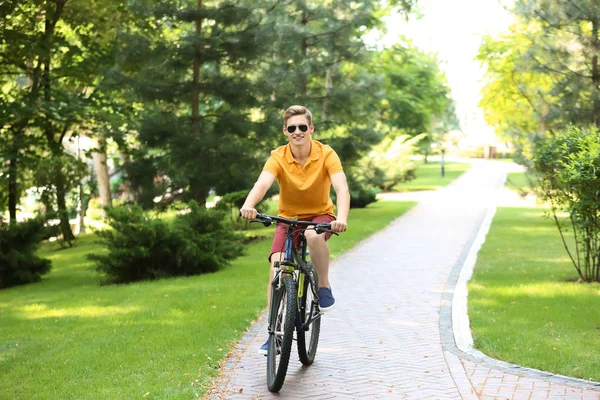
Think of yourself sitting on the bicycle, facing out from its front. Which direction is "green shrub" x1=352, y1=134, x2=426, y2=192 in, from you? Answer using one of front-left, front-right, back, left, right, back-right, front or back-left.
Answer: back

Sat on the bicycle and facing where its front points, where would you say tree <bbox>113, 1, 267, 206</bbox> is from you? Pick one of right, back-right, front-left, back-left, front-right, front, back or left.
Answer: back

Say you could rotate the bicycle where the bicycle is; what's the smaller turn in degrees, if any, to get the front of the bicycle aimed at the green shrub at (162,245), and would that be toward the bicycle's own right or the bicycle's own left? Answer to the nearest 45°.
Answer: approximately 180°

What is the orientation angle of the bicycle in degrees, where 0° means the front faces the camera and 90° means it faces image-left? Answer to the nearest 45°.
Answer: approximately 0°

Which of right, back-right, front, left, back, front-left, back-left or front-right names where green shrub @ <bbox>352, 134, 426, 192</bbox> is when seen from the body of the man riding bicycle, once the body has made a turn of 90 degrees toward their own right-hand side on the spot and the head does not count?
right

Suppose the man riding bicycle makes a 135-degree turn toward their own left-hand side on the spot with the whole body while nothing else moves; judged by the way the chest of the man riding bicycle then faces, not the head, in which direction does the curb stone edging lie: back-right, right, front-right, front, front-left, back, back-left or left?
front

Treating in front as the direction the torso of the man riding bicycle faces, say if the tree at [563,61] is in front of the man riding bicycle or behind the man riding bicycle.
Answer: behind

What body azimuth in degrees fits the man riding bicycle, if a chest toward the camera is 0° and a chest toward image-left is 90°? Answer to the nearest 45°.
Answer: approximately 0°
